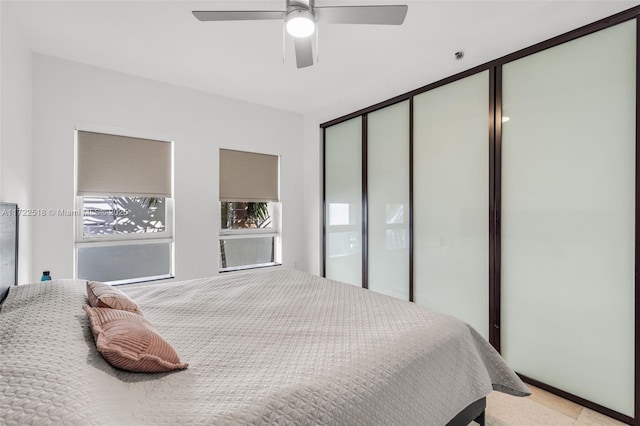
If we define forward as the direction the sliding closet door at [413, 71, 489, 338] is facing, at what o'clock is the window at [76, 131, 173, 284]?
The window is roughly at 1 o'clock from the sliding closet door.

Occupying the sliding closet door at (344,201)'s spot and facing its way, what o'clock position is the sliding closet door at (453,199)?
the sliding closet door at (453,199) is roughly at 9 o'clock from the sliding closet door at (344,201).

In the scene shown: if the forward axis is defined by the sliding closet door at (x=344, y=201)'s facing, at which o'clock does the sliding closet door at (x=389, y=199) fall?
the sliding closet door at (x=389, y=199) is roughly at 9 o'clock from the sliding closet door at (x=344, y=201).

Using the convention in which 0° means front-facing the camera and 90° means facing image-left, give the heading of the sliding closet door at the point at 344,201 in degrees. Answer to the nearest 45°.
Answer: approximately 45°

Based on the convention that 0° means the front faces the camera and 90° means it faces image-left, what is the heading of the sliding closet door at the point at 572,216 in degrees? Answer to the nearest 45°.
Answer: approximately 45°

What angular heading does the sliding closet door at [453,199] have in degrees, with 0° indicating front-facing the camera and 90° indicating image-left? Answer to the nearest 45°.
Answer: approximately 45°

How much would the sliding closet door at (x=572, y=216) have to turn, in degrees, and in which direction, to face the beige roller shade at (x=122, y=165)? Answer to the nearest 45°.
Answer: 0° — it already faces it

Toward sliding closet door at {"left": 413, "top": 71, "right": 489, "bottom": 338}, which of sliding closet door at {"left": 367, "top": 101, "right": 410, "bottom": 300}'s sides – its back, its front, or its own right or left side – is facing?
left
